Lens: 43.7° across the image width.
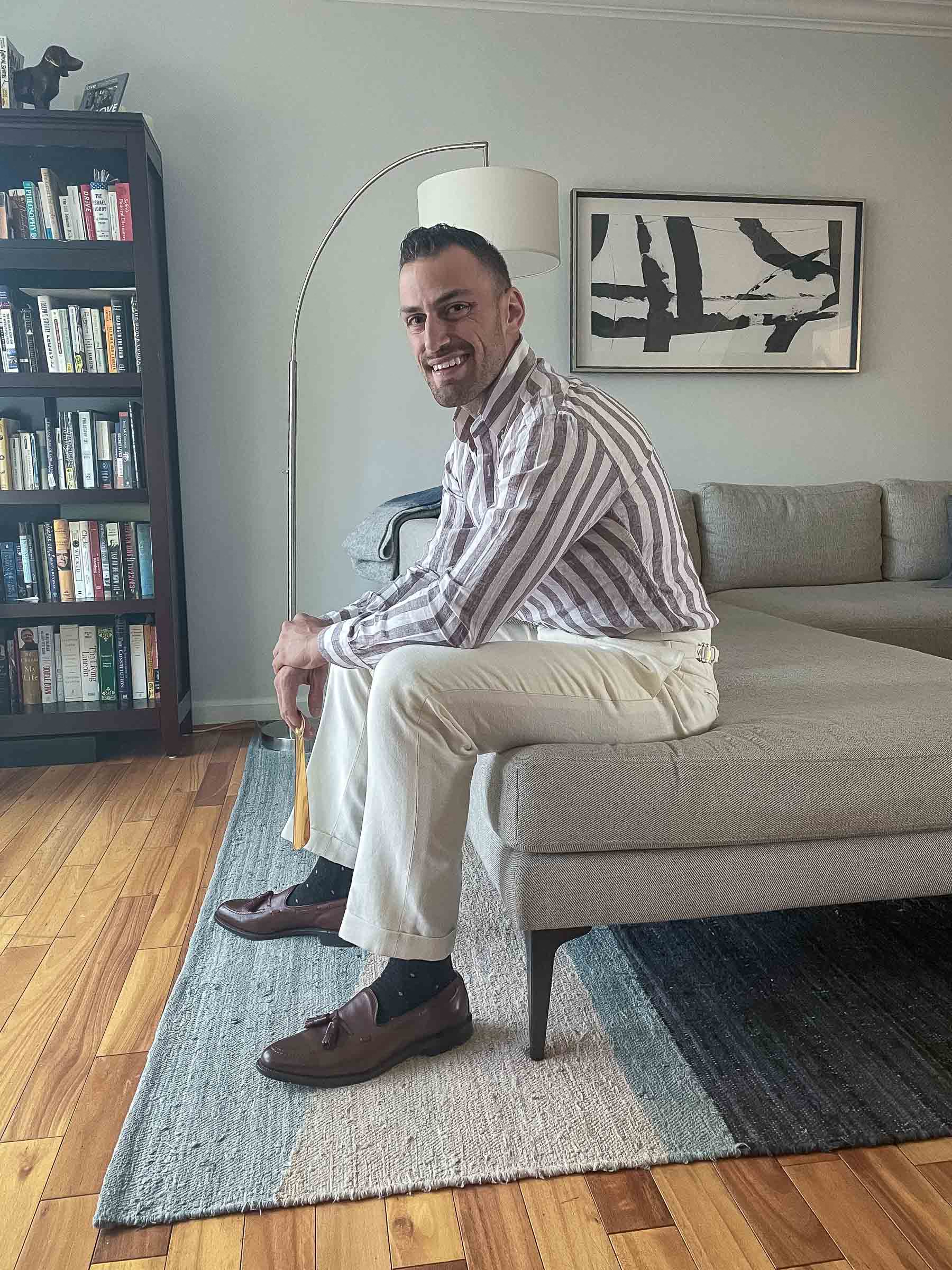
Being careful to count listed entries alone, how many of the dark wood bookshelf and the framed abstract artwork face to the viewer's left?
0

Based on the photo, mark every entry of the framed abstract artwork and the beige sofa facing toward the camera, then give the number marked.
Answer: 2

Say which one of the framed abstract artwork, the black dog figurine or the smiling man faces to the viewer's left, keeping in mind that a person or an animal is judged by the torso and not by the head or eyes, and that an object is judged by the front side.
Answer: the smiling man

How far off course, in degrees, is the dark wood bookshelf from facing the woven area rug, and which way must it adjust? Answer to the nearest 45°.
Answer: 0° — it already faces it

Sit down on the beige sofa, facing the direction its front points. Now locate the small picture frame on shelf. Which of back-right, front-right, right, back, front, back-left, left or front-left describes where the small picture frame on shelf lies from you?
back-right

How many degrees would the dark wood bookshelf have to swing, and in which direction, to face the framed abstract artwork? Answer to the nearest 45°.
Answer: approximately 90° to its left

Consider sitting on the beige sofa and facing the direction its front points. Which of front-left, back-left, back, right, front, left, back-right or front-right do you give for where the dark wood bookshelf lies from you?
back-right

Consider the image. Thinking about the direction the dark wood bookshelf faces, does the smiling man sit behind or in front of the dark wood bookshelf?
in front

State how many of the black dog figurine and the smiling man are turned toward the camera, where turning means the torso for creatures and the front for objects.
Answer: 0

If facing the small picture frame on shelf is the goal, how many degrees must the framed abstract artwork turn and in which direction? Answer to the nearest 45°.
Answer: approximately 45° to its right

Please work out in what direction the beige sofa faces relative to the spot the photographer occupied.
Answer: facing the viewer

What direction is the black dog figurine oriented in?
to the viewer's right

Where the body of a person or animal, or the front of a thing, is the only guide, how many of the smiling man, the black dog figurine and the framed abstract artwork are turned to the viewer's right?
1

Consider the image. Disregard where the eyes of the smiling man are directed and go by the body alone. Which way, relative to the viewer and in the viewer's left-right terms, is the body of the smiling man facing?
facing to the left of the viewer

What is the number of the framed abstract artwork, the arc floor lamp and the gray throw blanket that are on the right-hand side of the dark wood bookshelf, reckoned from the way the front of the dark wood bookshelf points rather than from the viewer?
0

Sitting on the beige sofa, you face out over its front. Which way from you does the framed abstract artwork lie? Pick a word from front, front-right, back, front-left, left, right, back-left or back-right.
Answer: back

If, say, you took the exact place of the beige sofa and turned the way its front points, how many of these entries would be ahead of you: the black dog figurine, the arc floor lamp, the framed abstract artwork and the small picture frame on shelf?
0

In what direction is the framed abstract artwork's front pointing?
toward the camera

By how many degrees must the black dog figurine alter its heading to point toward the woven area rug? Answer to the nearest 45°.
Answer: approximately 90° to its right
